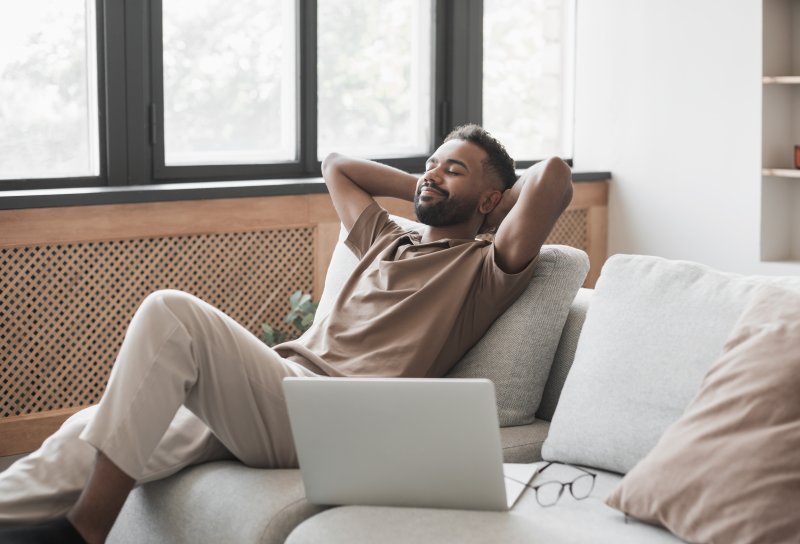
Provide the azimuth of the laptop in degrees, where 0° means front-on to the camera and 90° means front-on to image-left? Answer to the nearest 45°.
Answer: approximately 180°

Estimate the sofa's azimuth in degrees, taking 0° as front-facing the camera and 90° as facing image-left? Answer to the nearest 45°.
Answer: approximately 45°

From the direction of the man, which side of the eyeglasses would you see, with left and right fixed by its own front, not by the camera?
back

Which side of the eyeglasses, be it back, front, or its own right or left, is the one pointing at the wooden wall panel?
back

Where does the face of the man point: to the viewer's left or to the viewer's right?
to the viewer's left
